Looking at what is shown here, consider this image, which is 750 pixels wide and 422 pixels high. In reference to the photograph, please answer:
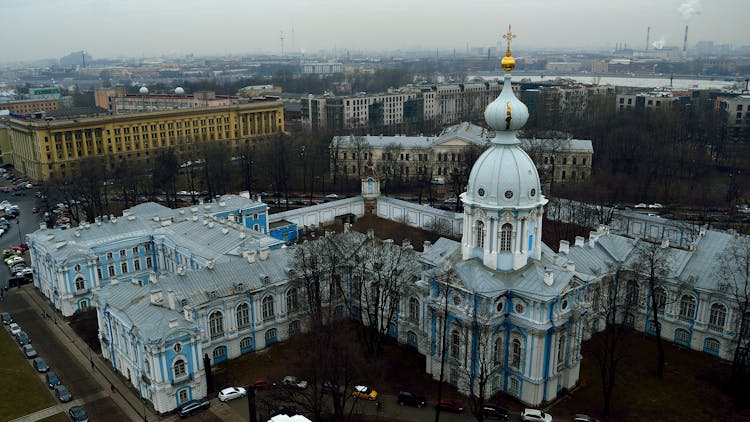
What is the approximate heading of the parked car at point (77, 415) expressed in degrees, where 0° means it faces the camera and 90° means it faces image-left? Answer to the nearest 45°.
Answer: approximately 315°

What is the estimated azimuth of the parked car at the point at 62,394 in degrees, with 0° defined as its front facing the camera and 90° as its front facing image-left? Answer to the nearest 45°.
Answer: approximately 315°
